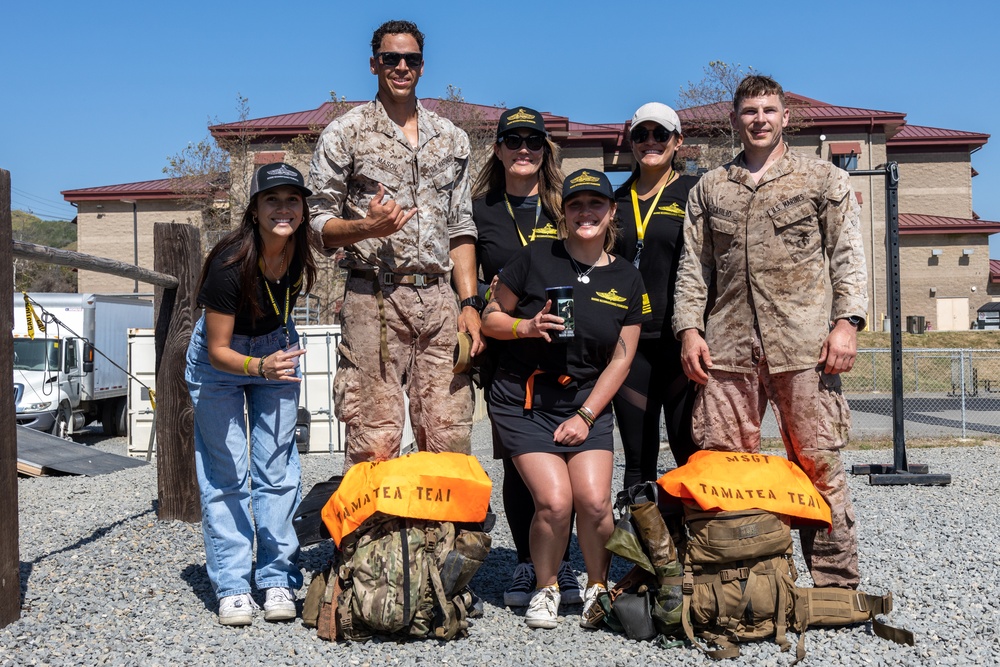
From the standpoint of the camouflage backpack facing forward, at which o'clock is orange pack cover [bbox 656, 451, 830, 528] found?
The orange pack cover is roughly at 9 o'clock from the camouflage backpack.

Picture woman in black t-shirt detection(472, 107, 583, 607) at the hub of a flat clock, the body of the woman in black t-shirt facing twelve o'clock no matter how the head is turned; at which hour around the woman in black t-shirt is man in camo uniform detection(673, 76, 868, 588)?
The man in camo uniform is roughly at 10 o'clock from the woman in black t-shirt.

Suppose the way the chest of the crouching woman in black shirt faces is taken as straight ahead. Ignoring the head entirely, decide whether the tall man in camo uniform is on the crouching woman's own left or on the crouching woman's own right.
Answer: on the crouching woman's own right

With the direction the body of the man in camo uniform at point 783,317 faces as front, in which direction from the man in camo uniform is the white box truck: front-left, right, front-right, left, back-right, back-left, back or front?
back-right

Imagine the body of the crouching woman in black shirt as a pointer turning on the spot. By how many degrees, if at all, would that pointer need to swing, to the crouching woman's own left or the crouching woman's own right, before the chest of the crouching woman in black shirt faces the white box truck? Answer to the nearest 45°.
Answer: approximately 135° to the crouching woman's own right
